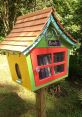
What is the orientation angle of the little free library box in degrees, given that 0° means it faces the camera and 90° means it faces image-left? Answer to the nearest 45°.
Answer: approximately 315°
